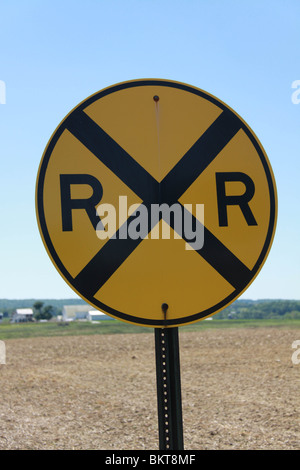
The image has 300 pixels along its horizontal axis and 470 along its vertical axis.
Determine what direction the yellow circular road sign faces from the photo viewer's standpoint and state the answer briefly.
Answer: facing the viewer

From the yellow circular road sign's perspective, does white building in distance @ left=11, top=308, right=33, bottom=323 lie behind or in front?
behind
